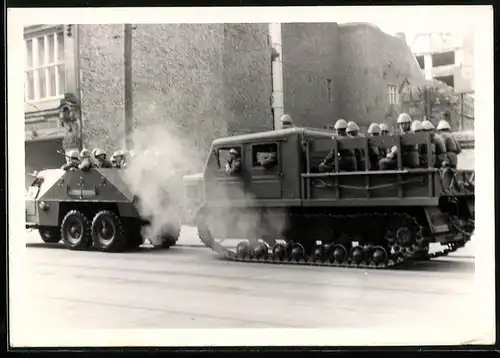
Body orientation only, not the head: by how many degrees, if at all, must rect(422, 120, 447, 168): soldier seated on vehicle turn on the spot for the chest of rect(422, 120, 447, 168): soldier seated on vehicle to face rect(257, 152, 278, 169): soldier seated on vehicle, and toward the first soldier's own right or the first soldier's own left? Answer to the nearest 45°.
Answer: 0° — they already face them

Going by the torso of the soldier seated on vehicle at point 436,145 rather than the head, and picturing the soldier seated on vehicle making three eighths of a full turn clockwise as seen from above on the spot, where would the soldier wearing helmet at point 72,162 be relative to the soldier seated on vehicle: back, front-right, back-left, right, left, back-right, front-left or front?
back-left

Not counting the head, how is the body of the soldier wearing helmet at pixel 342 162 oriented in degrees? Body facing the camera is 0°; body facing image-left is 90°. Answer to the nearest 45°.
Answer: approximately 90°

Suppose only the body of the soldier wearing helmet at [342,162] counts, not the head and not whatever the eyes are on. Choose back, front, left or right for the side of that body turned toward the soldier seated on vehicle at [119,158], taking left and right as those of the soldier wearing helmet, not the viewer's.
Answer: front

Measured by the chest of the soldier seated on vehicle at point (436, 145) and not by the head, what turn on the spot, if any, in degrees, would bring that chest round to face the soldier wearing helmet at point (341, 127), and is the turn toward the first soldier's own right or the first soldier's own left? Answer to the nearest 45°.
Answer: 0° — they already face them

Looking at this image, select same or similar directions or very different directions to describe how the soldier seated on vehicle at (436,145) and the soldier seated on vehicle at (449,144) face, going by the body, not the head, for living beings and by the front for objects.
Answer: same or similar directions

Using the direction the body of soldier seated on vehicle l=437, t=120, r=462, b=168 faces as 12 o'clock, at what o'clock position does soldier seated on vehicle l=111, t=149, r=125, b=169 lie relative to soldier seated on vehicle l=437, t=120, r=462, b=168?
soldier seated on vehicle l=111, t=149, r=125, b=169 is roughly at 12 o'clock from soldier seated on vehicle l=437, t=120, r=462, b=168.

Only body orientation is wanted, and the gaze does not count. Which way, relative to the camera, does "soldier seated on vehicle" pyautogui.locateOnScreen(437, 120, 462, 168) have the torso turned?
to the viewer's left

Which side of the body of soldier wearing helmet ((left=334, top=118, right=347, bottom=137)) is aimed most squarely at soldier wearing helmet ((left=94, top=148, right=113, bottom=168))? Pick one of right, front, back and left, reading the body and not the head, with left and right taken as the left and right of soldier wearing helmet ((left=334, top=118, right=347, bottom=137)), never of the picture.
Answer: front

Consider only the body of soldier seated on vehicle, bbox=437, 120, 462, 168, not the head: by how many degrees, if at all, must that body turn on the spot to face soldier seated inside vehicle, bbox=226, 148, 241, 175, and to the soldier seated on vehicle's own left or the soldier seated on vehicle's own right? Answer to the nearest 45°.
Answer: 0° — they already face them

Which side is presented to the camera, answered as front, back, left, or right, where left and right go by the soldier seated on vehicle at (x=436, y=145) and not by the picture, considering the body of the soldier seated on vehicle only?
left

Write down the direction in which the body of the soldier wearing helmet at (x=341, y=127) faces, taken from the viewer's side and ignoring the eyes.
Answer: to the viewer's left

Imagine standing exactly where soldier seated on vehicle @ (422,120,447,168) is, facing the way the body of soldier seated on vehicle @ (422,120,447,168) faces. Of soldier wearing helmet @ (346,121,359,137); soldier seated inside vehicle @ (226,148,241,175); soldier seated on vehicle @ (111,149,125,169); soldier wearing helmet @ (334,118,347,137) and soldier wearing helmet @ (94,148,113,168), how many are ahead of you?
5

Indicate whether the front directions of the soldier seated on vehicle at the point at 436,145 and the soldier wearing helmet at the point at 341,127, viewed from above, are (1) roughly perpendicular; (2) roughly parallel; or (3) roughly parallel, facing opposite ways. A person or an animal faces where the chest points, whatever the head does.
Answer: roughly parallel

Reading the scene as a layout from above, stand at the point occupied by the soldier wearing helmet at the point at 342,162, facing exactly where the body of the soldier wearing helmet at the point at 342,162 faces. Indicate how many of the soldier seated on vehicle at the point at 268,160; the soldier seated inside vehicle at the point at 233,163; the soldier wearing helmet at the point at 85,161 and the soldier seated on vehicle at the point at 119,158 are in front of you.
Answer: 4

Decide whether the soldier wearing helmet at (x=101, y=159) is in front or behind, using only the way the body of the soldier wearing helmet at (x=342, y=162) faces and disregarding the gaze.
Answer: in front
